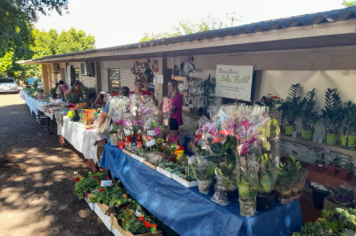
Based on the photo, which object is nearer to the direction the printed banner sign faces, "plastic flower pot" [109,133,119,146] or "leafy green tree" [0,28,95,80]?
the plastic flower pot

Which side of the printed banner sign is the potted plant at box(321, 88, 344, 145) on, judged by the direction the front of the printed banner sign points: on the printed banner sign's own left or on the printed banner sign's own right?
on the printed banner sign's own left

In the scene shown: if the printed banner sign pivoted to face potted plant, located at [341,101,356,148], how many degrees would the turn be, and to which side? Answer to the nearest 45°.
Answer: approximately 90° to its left

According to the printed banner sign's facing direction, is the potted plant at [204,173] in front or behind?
in front

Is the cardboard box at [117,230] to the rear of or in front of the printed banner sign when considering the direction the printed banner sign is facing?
in front

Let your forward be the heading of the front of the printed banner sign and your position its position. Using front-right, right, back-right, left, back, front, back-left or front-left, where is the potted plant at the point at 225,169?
front-left

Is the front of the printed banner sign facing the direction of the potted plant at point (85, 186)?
yes

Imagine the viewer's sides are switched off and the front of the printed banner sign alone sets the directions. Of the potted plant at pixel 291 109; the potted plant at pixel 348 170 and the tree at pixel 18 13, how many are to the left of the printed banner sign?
2

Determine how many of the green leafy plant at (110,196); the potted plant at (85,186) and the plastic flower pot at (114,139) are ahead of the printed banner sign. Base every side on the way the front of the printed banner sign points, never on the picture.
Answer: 3

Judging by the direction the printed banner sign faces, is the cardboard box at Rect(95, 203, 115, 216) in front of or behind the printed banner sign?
in front

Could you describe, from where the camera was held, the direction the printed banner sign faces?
facing the viewer and to the left of the viewer

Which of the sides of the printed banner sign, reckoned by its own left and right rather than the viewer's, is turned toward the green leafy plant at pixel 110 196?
front

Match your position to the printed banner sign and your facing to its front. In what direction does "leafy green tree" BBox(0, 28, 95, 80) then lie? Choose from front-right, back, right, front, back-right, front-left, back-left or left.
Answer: right

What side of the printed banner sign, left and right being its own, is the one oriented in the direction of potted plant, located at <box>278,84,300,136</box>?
left

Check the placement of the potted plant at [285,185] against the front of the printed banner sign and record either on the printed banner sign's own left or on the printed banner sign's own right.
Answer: on the printed banner sign's own left
